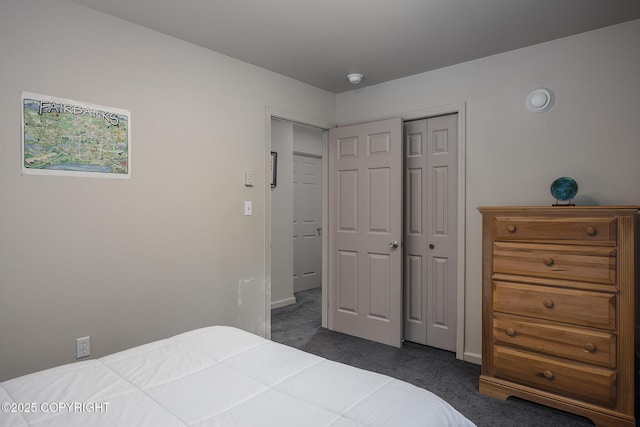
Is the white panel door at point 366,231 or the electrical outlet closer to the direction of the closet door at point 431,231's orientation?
the electrical outlet

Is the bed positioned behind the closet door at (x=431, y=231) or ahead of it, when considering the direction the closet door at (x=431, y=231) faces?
ahead

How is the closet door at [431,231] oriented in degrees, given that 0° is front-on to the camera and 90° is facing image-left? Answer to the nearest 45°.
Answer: approximately 45°

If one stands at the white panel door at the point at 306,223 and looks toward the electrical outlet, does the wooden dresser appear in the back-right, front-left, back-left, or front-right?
front-left

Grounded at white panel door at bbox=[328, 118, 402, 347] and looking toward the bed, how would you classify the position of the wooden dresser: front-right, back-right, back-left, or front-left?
front-left

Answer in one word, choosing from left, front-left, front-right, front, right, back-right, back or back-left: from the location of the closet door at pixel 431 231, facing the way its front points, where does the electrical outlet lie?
front

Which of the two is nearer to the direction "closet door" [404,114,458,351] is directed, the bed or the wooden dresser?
the bed

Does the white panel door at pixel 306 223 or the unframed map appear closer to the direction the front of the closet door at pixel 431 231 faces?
the unframed map

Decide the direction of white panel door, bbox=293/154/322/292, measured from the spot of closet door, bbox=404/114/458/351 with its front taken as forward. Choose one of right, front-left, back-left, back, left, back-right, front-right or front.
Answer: right

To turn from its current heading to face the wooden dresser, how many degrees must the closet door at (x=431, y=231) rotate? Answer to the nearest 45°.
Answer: approximately 90° to its left

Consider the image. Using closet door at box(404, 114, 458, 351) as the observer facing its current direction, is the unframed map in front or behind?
in front

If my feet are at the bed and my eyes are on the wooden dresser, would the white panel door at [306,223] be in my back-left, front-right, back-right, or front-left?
front-left

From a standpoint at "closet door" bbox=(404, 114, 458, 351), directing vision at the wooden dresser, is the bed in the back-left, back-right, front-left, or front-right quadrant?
front-right
